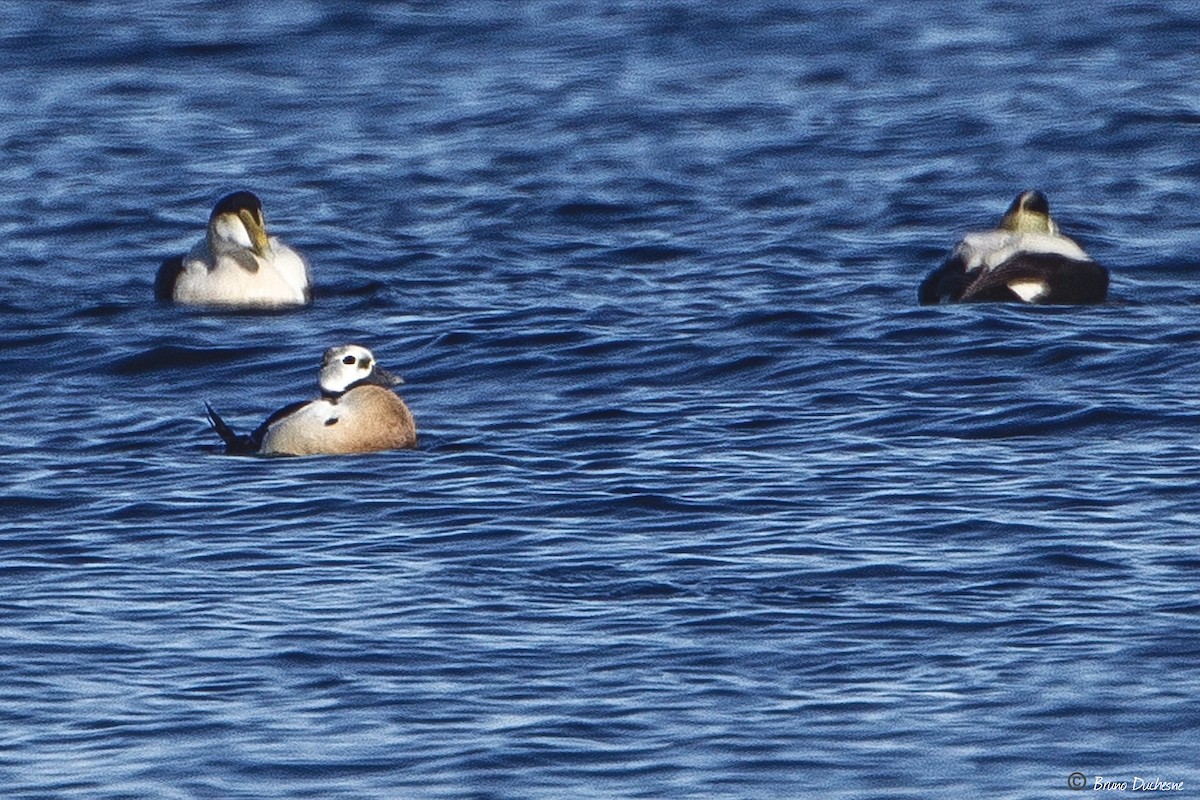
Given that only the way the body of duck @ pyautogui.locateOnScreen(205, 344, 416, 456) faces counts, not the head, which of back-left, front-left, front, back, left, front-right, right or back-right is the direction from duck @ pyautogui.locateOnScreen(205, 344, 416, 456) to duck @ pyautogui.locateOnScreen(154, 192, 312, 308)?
back-left

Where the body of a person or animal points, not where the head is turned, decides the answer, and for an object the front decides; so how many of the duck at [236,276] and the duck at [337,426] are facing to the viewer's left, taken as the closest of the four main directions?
0

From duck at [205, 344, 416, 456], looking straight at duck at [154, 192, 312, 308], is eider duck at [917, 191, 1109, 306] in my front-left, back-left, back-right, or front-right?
front-right

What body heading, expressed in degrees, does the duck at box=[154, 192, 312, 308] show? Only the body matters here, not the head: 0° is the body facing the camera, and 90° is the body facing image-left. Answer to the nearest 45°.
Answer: approximately 315°

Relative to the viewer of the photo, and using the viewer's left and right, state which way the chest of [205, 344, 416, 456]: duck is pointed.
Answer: facing the viewer and to the right of the viewer

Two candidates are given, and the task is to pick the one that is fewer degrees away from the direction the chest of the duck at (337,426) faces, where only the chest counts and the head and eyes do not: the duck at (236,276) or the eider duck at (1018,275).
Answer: the eider duck

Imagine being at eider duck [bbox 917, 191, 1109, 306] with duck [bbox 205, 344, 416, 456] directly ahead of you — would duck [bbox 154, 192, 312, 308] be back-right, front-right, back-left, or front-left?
front-right

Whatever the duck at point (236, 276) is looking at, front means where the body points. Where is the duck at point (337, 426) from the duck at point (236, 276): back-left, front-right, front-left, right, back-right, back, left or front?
front-right

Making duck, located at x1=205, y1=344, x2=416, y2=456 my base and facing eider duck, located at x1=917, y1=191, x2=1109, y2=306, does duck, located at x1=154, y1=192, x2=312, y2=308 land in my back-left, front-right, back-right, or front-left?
front-left

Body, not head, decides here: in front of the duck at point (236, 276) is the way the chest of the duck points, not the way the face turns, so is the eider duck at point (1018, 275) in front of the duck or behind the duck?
in front

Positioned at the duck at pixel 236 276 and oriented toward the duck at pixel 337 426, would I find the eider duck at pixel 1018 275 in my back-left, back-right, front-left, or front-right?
front-left

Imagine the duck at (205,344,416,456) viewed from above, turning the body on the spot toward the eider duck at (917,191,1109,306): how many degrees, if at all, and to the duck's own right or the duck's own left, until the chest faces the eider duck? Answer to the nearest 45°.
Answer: approximately 90° to the duck's own left
